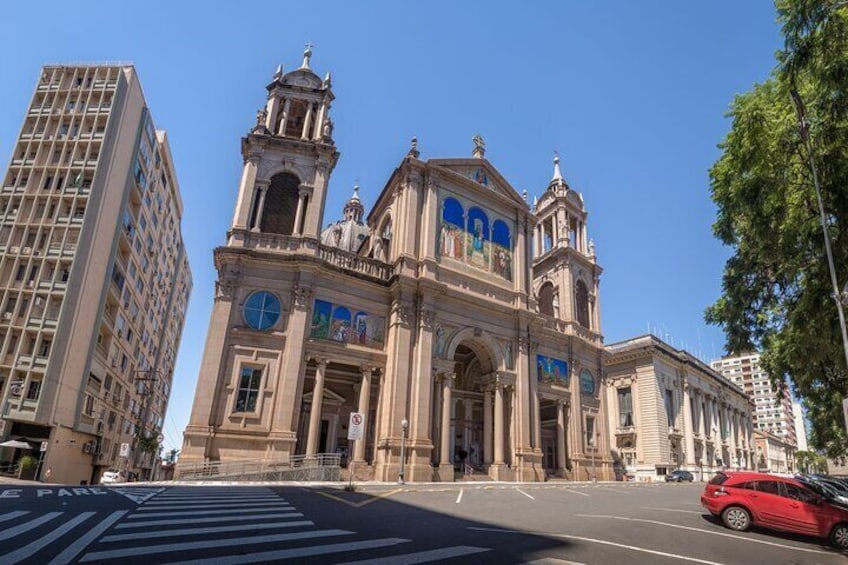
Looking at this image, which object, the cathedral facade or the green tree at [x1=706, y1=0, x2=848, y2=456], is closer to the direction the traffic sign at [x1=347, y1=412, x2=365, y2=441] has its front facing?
the green tree

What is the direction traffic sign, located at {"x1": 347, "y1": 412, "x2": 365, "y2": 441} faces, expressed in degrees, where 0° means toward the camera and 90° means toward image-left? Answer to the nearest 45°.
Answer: approximately 0°

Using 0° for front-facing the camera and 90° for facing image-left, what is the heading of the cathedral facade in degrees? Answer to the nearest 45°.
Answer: approximately 315°
